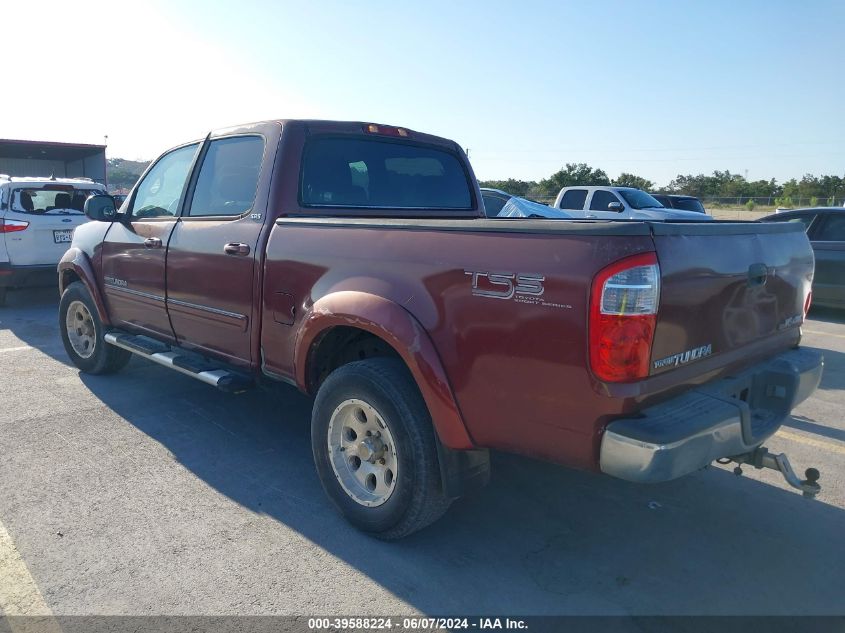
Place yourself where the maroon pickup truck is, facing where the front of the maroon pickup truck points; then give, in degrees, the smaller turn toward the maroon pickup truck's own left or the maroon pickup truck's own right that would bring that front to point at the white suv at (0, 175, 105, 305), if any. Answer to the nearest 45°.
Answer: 0° — it already faces it

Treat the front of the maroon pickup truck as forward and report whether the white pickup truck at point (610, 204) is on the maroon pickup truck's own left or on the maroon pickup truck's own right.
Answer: on the maroon pickup truck's own right

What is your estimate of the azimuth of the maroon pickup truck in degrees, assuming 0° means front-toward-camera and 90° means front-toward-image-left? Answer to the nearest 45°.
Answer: approximately 135°

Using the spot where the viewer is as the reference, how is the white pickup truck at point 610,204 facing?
facing the viewer and to the right of the viewer

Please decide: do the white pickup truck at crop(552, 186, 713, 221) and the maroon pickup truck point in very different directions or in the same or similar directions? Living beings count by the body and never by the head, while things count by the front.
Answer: very different directions

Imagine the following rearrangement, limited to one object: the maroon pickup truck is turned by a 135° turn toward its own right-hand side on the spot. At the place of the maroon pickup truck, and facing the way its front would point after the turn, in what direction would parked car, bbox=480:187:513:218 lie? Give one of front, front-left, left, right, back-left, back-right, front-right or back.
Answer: left

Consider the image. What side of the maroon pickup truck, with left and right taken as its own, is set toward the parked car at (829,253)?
right

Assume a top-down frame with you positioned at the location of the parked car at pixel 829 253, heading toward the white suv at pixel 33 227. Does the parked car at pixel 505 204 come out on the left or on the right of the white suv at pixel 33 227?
right
